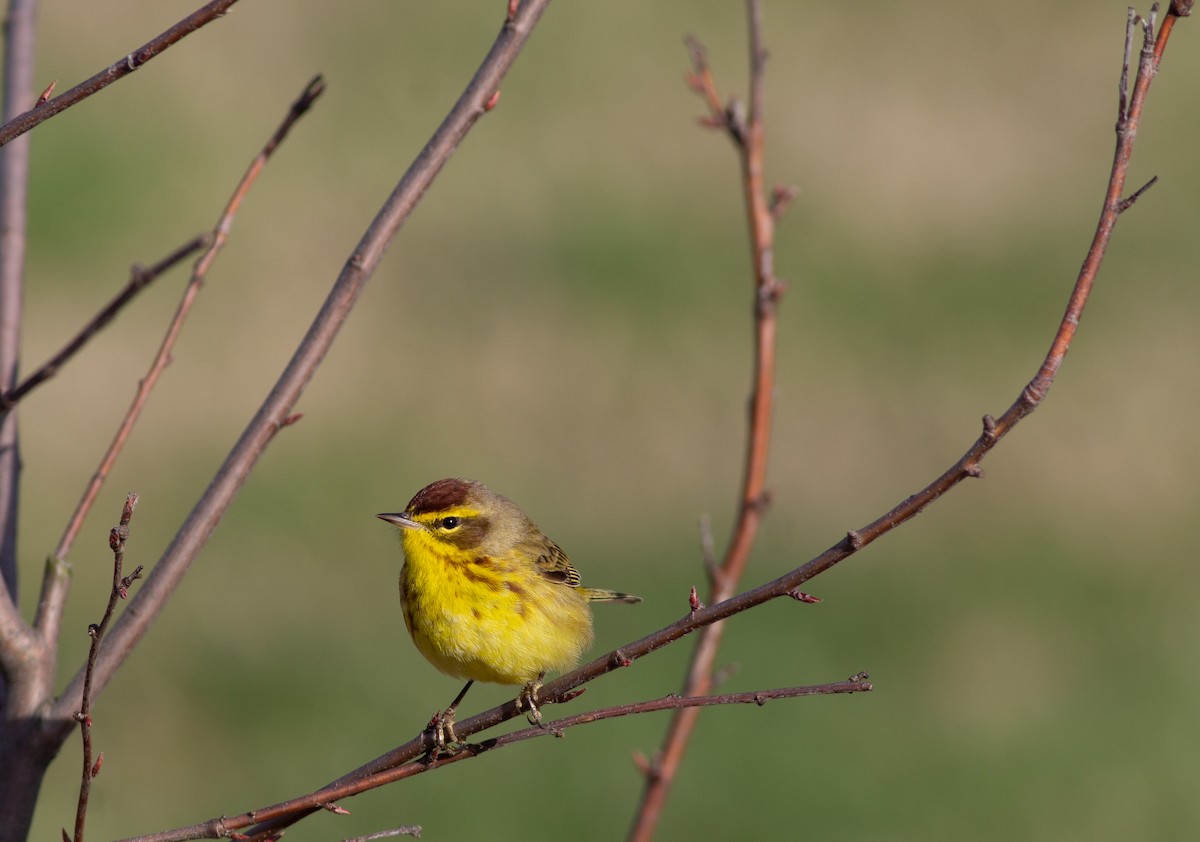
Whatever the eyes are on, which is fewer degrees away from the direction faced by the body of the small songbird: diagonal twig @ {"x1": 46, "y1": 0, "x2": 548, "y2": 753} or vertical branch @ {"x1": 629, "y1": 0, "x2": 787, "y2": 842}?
the diagonal twig

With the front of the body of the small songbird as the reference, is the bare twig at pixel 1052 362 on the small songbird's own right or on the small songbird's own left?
on the small songbird's own left

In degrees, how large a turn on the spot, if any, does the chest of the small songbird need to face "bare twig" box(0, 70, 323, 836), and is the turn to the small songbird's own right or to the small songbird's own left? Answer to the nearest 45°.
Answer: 0° — it already faces it

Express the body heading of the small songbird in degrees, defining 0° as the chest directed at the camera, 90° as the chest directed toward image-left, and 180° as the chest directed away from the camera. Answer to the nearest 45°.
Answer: approximately 45°

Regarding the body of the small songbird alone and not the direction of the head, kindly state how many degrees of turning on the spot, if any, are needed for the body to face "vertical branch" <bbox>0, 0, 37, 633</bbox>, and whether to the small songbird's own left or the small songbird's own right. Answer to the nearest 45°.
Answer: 0° — it already faces it
